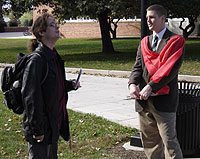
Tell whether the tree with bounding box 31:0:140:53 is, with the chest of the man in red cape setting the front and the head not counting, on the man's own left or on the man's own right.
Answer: on the man's own right

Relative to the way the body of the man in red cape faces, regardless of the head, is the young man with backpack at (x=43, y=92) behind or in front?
in front

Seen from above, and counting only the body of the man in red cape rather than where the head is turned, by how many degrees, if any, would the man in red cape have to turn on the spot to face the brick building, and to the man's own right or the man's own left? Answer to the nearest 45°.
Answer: approximately 135° to the man's own right

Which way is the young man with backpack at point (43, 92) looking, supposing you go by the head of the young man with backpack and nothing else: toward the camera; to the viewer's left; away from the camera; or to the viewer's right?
to the viewer's right

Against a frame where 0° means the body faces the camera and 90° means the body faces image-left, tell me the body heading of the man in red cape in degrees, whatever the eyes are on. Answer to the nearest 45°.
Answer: approximately 45°

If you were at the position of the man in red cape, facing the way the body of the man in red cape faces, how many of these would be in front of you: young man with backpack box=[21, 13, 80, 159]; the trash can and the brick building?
1

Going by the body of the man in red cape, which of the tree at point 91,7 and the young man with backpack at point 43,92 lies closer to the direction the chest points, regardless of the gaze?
the young man with backpack

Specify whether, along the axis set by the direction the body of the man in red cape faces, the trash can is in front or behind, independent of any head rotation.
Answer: behind
